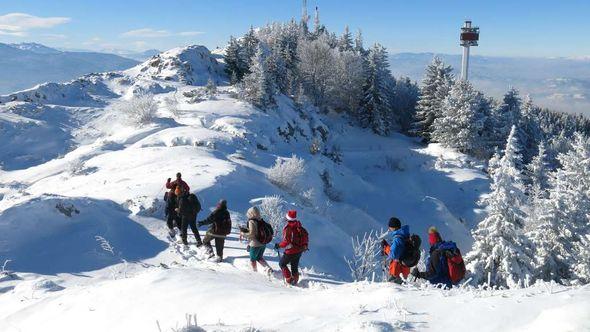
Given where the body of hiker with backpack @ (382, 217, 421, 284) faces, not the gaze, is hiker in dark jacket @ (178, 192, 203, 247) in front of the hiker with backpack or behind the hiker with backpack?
in front

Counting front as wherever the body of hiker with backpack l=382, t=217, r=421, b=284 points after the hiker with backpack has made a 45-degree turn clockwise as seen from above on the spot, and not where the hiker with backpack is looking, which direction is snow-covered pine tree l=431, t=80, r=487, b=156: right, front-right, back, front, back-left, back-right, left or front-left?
front-right

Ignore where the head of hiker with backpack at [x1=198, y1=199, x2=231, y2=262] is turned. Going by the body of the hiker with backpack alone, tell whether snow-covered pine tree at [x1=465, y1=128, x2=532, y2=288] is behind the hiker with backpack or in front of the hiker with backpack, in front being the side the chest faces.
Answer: behind

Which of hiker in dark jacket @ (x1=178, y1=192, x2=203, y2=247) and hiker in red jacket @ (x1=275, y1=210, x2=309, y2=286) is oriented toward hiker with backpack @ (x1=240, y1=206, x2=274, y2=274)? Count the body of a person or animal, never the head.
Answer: the hiker in red jacket

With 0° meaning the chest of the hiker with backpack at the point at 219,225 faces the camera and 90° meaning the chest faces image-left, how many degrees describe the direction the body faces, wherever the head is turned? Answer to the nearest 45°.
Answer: approximately 90°

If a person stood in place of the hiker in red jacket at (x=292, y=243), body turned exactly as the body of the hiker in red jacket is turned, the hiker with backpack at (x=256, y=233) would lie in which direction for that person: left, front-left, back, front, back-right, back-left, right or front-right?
front

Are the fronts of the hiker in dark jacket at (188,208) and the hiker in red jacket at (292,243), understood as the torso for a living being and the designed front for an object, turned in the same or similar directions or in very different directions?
same or similar directions

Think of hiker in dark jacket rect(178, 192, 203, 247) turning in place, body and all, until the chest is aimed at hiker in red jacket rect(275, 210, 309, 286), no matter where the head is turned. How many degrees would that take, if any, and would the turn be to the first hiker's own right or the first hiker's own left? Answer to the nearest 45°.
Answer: approximately 180°

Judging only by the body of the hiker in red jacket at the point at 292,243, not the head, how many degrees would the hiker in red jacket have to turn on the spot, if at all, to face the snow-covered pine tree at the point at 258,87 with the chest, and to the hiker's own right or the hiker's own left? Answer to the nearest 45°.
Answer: approximately 45° to the hiker's own right

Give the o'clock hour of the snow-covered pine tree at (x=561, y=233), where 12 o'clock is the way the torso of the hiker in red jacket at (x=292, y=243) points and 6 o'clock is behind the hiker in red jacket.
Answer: The snow-covered pine tree is roughly at 3 o'clock from the hiker in red jacket.

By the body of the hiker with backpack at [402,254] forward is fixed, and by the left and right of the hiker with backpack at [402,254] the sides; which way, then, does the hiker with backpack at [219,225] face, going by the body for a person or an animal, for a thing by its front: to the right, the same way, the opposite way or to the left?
the same way

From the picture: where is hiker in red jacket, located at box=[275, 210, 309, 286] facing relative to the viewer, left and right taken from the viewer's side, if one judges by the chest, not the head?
facing away from the viewer and to the left of the viewer

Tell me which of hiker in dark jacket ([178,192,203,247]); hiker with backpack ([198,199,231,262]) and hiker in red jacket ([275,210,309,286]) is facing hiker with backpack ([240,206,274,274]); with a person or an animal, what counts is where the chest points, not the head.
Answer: the hiker in red jacket
